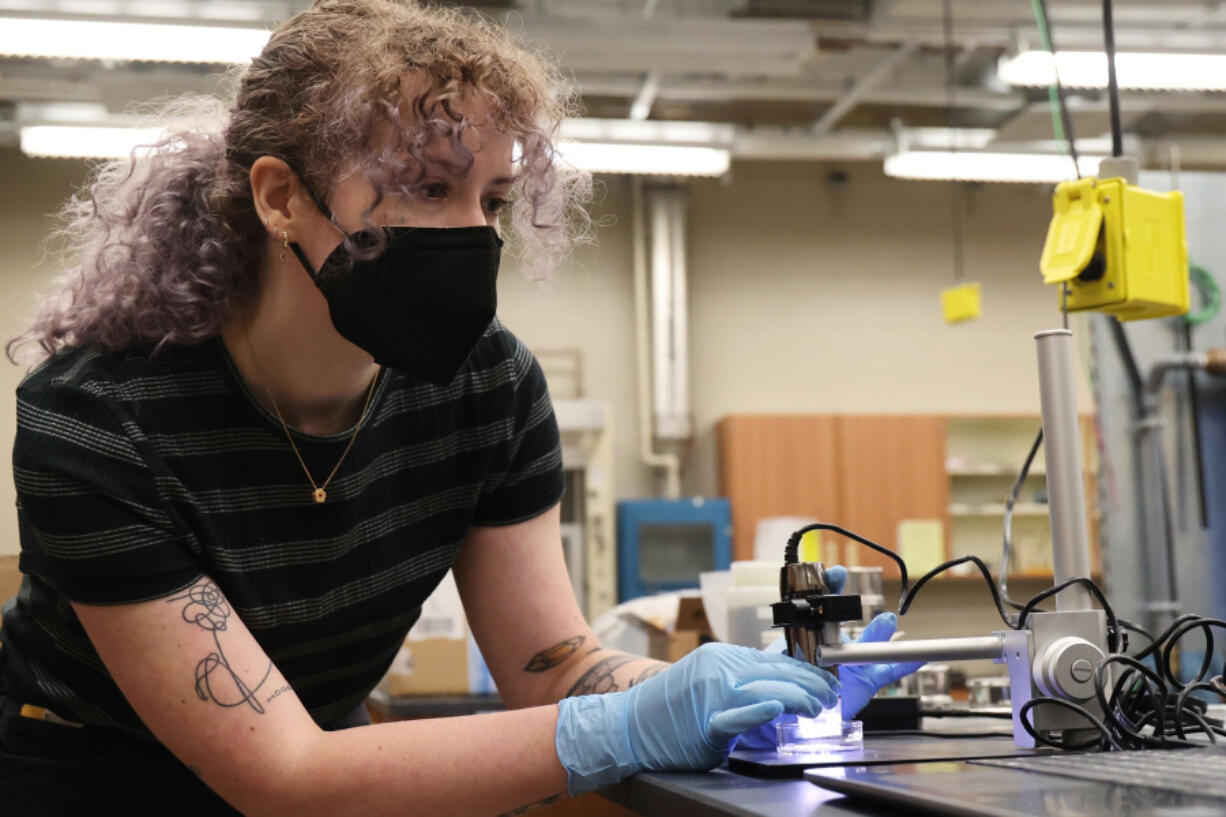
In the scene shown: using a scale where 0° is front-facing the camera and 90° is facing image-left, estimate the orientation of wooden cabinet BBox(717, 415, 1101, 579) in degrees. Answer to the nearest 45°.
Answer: approximately 0°

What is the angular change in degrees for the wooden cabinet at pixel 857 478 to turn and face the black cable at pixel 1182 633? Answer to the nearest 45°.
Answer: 0° — it already faces it

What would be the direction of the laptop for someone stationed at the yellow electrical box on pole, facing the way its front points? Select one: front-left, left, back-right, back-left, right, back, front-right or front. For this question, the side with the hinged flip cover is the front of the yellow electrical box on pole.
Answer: front-left

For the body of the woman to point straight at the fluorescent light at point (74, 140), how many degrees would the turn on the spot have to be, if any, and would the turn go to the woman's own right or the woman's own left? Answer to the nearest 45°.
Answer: approximately 135° to the woman's own left

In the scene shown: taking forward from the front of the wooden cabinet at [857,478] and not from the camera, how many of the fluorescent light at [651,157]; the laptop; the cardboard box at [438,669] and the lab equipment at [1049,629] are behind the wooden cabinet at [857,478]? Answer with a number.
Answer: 0

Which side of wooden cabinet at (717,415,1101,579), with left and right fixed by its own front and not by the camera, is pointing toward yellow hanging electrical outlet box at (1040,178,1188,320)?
front

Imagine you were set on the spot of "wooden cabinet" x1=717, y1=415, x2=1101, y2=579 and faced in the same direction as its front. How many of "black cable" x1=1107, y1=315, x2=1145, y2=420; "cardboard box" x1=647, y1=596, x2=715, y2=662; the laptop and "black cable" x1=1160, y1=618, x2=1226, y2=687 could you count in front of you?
4

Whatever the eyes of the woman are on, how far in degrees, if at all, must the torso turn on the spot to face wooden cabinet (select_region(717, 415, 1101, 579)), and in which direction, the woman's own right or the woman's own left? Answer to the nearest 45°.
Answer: approximately 90° to the woman's own left

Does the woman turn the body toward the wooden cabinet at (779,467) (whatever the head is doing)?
no

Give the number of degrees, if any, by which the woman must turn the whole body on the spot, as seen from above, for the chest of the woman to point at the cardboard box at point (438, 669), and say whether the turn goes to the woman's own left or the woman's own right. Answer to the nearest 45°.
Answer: approximately 135° to the woman's own left

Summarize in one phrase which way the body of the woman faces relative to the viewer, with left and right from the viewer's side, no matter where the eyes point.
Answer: facing the viewer and to the right of the viewer

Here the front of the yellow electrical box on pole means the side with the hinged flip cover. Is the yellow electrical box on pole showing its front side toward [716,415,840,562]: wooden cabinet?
no

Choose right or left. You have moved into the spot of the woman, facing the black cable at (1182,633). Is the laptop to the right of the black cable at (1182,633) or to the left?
right

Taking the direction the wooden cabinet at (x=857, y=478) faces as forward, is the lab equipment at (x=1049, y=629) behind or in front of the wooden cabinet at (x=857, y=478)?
in front

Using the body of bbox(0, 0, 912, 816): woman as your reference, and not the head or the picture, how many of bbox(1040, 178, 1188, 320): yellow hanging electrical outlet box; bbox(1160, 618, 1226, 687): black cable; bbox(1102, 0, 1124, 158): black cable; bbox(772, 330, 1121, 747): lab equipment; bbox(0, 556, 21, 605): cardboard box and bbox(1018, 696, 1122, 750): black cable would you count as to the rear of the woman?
1

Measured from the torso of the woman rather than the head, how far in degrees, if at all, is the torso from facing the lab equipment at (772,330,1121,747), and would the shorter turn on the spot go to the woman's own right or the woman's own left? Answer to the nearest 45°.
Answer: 0° — they already face it

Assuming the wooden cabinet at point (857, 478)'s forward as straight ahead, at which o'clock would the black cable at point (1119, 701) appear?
The black cable is roughly at 12 o'clock from the wooden cabinet.

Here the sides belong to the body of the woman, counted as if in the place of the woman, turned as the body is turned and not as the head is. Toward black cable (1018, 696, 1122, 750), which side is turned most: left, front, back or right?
front
